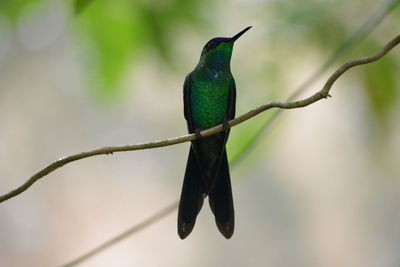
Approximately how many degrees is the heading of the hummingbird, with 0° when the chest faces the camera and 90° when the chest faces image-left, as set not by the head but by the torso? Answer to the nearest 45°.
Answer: approximately 0°
